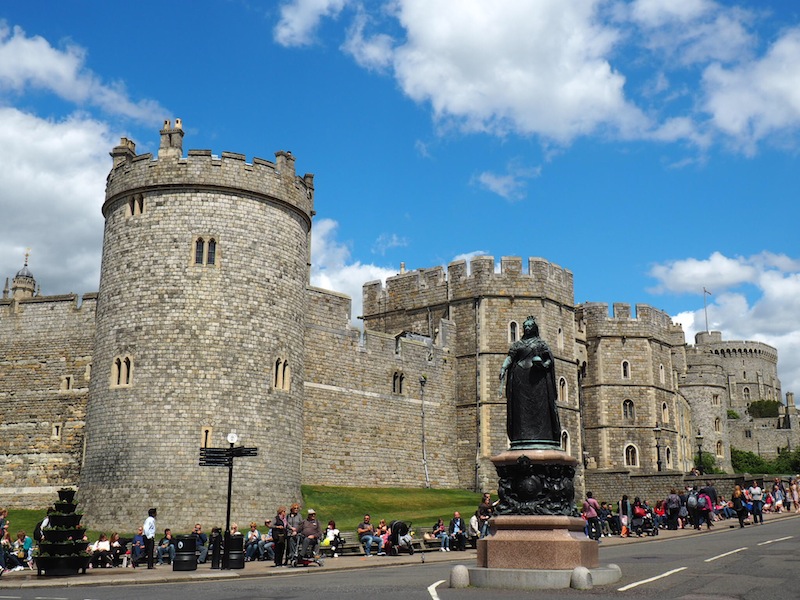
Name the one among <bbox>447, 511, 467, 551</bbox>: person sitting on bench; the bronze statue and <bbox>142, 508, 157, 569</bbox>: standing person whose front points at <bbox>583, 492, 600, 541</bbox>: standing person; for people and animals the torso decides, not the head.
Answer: <bbox>142, 508, 157, 569</bbox>: standing person

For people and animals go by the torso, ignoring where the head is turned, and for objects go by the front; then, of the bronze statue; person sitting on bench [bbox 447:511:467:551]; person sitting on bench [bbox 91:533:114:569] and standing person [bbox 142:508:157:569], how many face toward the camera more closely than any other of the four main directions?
3

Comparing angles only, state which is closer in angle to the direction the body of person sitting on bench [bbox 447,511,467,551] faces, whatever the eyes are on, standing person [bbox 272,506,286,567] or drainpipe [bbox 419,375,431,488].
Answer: the standing person

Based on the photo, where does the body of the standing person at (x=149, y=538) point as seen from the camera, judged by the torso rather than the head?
to the viewer's right

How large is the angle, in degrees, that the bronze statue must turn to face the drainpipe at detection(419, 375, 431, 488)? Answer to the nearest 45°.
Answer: approximately 180°

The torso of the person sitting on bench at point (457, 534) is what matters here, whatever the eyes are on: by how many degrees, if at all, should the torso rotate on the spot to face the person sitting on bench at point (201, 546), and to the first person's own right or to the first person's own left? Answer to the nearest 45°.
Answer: approximately 45° to the first person's own right

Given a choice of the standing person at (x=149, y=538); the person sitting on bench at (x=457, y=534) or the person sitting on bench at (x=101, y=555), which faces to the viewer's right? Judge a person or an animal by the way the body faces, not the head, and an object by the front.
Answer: the standing person

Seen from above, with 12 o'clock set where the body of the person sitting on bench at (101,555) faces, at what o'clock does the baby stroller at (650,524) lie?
The baby stroller is roughly at 9 o'clock from the person sitting on bench.
